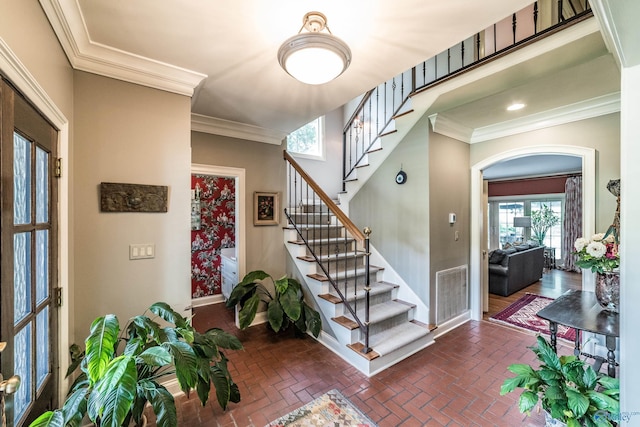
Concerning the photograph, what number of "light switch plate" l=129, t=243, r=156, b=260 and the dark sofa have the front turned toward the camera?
1

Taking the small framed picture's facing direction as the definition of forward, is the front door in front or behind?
in front

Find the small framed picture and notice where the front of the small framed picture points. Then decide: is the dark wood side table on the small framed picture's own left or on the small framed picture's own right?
on the small framed picture's own left

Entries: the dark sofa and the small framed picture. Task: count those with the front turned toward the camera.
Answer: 1

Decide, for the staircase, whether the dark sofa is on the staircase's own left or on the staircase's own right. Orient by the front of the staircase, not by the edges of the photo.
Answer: on the staircase's own left

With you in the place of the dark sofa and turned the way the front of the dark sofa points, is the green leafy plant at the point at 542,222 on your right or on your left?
on your right

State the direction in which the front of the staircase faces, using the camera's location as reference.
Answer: facing the viewer and to the right of the viewer

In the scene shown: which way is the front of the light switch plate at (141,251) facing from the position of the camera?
facing the viewer

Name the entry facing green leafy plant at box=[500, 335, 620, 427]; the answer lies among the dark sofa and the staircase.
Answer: the staircase

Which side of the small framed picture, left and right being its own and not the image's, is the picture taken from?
front
